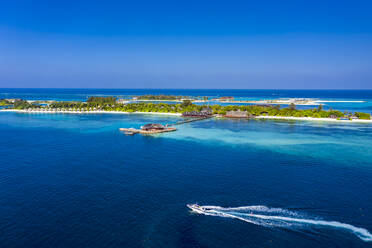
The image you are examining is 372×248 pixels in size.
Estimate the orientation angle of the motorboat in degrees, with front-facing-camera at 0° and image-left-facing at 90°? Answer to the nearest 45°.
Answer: approximately 135°
